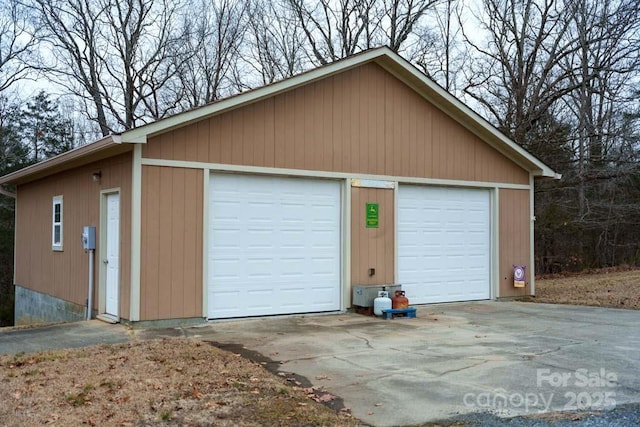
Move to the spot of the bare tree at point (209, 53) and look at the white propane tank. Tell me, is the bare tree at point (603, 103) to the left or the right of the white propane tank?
left

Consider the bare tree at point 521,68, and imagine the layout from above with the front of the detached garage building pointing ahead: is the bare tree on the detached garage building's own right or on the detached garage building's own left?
on the detached garage building's own left

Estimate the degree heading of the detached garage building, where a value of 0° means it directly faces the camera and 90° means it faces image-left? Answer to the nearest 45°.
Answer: approximately 315°

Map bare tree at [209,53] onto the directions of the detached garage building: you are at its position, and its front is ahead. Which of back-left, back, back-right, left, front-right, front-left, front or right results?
back-left

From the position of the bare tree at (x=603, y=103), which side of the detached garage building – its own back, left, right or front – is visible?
left

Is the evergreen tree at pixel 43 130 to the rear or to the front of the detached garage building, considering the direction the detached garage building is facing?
to the rear
